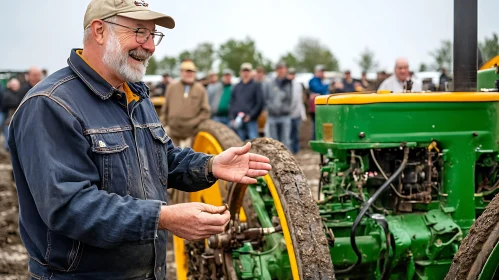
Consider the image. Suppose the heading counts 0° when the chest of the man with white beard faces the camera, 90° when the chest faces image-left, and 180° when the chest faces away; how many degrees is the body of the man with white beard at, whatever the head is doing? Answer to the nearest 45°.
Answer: approximately 315°

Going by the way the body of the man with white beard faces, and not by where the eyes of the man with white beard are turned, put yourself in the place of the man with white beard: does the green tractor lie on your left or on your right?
on your left

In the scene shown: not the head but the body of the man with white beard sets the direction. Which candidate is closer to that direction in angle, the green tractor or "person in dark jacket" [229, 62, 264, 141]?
the green tractor

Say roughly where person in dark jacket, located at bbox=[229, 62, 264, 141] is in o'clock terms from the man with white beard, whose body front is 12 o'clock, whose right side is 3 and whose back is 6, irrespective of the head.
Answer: The person in dark jacket is roughly at 8 o'clock from the man with white beard.
